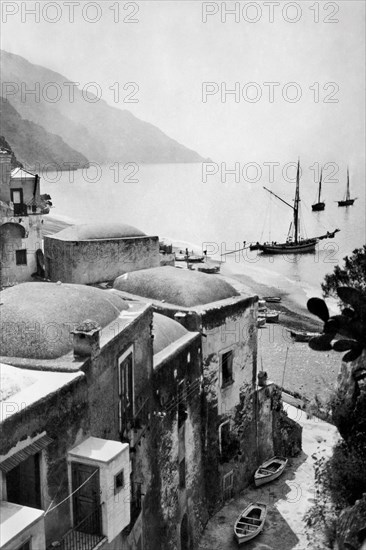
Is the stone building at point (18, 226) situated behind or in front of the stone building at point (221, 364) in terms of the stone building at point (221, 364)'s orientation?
behind

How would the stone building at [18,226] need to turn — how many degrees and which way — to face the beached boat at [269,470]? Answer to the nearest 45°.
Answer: approximately 45° to its left

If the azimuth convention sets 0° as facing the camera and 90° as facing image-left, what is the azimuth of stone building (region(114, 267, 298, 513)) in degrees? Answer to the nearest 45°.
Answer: approximately 315°

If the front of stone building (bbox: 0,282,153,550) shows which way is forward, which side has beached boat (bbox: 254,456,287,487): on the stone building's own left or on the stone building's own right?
on the stone building's own left

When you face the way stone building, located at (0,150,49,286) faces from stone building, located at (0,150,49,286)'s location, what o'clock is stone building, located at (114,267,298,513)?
stone building, located at (114,267,298,513) is roughly at 11 o'clock from stone building, located at (0,150,49,286).

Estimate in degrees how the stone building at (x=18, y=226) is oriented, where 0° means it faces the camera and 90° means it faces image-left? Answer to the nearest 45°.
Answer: approximately 0°

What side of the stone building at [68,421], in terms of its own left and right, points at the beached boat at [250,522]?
left

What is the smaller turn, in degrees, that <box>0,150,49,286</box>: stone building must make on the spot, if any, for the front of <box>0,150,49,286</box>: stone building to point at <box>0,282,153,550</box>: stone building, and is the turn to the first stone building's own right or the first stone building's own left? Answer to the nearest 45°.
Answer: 0° — it already faces it

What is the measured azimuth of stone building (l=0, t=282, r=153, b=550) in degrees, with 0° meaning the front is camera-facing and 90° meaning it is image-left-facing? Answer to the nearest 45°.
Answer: approximately 315°

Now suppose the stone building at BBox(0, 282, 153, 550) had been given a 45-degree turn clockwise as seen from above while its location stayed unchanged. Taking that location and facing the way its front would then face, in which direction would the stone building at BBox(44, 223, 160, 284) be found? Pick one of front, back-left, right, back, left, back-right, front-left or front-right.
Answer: back
